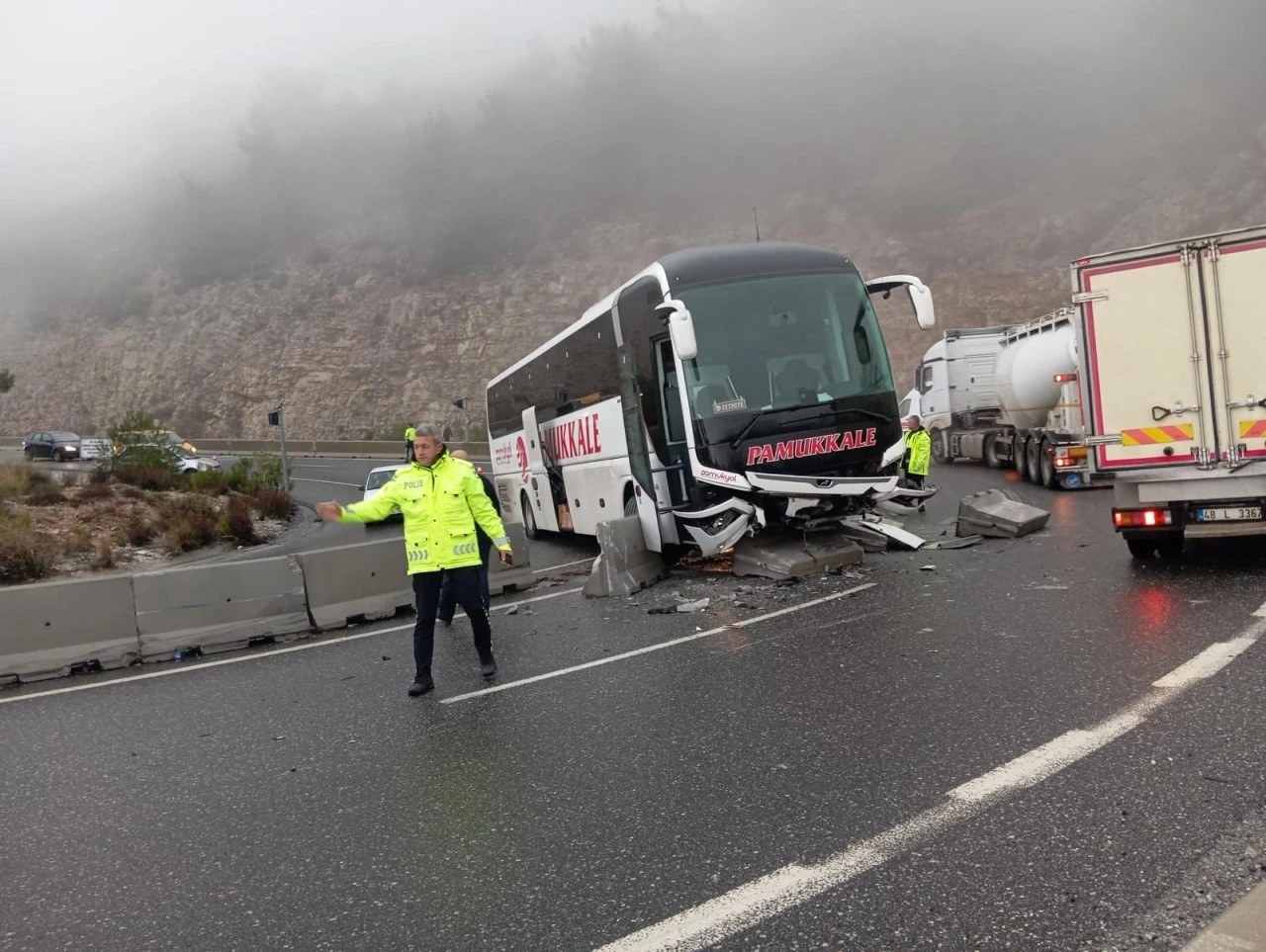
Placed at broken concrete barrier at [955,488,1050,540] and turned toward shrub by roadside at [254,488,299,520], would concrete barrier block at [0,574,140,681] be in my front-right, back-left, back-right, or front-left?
front-left

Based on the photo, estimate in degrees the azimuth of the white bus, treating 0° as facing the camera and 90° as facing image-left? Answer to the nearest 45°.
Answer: approximately 315°

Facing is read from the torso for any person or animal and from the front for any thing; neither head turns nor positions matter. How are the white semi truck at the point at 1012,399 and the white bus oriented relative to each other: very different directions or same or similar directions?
very different directions

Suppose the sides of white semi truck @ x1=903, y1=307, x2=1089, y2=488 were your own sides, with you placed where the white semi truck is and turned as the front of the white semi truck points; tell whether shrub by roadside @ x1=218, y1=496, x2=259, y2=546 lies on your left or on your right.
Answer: on your left

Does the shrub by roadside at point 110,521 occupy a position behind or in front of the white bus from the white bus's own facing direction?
behind

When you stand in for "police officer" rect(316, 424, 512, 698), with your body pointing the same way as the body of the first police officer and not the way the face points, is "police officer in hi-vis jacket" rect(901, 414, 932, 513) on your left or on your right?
on your left

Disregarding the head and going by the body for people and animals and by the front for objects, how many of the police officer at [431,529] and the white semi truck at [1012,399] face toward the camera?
1

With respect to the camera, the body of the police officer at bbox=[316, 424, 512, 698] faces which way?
toward the camera

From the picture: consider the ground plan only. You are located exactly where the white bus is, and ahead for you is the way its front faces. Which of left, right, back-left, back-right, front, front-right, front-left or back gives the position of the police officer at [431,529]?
right

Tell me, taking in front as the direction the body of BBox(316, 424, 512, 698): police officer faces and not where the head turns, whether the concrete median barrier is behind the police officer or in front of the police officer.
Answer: behind

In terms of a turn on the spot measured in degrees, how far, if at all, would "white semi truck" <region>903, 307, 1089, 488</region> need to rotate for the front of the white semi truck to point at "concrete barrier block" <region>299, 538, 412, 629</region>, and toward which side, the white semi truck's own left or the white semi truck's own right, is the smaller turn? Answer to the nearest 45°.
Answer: approximately 90° to the white semi truck's own left

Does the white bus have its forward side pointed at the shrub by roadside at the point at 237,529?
no
